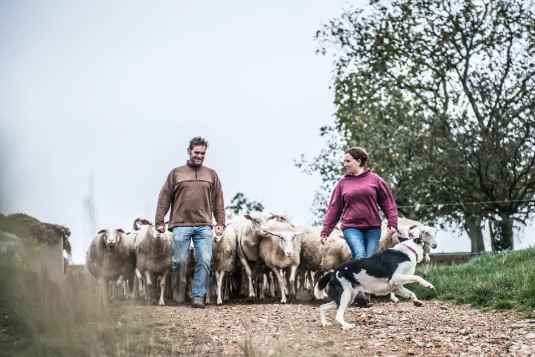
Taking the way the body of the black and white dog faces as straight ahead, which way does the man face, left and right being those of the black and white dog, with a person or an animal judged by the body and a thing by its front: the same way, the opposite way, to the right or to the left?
to the right

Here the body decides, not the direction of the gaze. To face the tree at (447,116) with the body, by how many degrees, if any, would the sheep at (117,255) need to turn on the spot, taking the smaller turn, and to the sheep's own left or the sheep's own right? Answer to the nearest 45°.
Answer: approximately 135° to the sheep's own left

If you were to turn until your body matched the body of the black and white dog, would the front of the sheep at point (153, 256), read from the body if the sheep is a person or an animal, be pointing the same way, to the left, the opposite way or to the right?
to the right

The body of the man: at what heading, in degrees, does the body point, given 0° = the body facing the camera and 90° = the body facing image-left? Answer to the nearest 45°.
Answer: approximately 0°

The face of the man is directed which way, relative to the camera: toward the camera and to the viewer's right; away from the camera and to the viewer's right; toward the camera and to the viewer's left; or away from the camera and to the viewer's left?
toward the camera and to the viewer's right

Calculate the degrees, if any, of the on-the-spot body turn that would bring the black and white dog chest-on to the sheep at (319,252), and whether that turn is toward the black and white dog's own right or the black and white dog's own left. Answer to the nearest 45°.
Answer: approximately 90° to the black and white dog's own left

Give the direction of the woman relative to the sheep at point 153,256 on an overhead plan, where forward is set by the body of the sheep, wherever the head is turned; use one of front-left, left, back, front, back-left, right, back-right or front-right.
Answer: front-left

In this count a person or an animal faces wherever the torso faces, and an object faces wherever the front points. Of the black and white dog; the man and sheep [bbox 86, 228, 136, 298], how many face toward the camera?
2

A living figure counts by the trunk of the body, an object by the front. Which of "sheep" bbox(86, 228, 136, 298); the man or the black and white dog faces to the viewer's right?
the black and white dog

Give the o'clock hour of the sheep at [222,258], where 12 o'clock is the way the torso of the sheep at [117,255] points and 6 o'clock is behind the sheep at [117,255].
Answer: the sheep at [222,258] is roughly at 10 o'clock from the sheep at [117,255].

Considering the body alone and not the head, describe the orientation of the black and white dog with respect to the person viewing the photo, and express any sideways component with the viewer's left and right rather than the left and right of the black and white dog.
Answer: facing to the right of the viewer

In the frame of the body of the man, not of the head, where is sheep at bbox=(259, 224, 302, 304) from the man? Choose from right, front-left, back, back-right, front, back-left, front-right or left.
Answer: back-left

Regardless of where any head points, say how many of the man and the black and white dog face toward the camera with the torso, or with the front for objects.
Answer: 1
